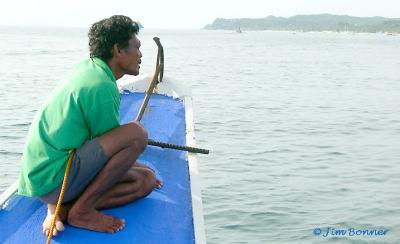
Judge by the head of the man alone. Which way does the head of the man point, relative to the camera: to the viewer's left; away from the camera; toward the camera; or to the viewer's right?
to the viewer's right

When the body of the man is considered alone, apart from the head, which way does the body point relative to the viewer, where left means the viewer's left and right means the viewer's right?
facing to the right of the viewer
